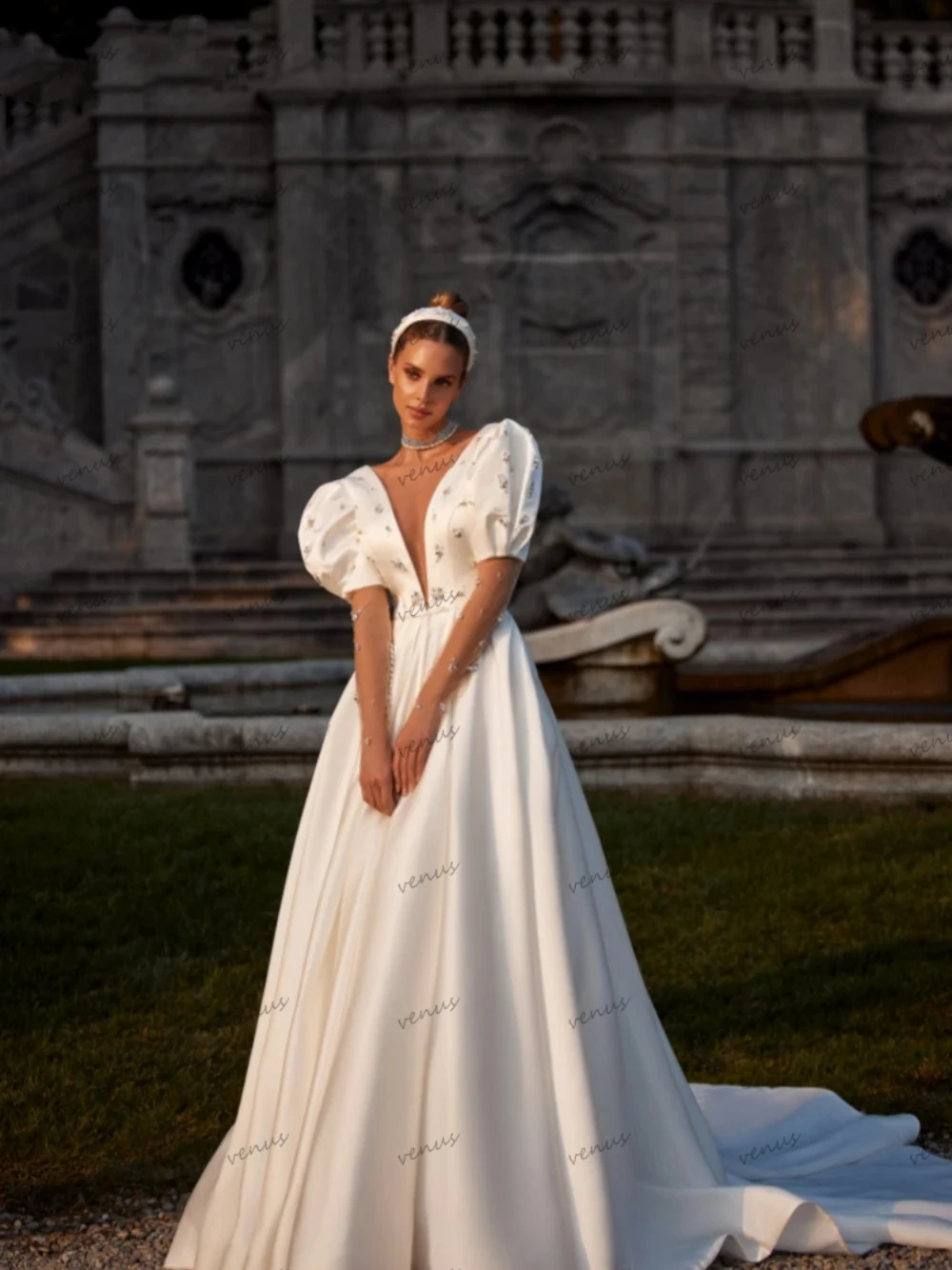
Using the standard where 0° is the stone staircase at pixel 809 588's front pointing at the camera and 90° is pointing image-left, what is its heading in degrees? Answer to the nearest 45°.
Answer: approximately 0°

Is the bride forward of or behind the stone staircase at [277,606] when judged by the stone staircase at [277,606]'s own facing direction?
forward

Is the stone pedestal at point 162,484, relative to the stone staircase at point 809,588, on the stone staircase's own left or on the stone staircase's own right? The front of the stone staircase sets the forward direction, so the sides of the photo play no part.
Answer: on the stone staircase's own right

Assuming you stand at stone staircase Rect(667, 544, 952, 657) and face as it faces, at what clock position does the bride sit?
The bride is roughly at 12 o'clock from the stone staircase.

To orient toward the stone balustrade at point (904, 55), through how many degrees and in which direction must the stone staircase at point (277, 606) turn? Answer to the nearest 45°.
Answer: approximately 135° to its left

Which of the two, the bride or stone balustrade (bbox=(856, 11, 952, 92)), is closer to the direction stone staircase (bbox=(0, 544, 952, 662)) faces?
the bride

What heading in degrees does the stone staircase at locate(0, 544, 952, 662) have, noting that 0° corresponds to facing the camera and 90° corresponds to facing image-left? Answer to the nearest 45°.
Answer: approximately 0°
